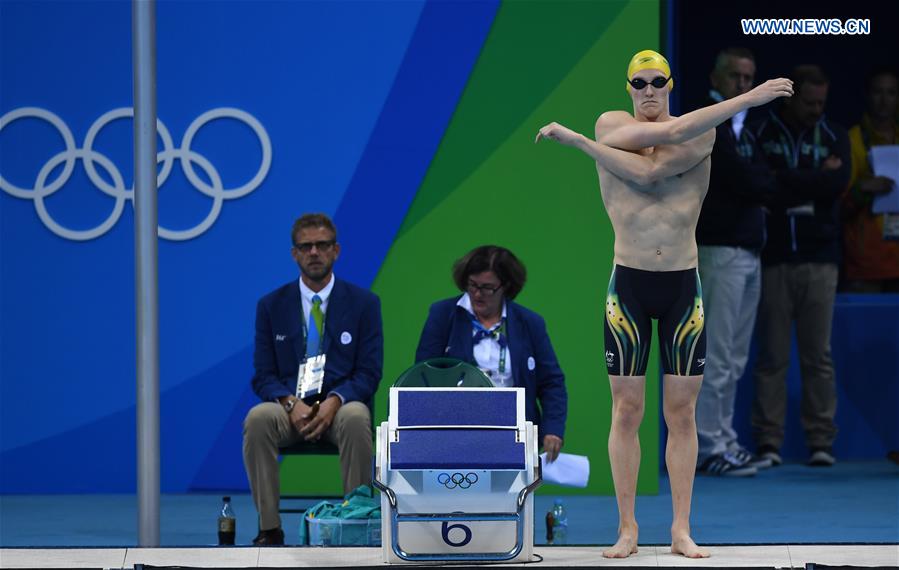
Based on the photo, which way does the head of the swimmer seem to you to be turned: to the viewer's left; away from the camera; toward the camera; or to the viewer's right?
toward the camera

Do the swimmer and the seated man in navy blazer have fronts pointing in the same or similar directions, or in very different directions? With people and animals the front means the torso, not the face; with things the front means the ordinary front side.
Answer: same or similar directions

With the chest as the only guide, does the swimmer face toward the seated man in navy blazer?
no

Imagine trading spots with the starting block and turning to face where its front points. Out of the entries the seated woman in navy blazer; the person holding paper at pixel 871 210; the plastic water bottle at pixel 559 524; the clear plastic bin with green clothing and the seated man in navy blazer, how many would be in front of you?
0

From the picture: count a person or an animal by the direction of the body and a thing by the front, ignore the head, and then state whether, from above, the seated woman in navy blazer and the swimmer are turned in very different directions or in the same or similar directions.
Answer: same or similar directions

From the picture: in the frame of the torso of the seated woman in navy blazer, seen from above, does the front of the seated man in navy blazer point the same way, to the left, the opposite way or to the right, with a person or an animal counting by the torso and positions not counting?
the same way

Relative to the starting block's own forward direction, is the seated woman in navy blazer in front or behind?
behind

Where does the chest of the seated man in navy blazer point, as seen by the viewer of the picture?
toward the camera

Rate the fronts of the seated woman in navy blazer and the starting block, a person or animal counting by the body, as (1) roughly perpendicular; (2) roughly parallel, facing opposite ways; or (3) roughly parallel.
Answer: roughly parallel

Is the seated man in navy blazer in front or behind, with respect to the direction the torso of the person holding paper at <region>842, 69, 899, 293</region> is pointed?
in front

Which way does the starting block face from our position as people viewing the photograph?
facing the viewer

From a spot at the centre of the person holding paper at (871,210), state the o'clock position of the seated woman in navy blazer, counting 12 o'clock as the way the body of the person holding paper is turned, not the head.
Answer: The seated woman in navy blazer is roughly at 1 o'clock from the person holding paper.

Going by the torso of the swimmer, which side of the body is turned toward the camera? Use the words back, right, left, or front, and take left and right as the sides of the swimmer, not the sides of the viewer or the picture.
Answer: front

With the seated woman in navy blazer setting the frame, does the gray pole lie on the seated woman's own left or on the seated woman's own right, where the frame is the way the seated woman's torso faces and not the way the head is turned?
on the seated woman's own right

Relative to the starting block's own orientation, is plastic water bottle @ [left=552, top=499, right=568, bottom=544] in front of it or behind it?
behind

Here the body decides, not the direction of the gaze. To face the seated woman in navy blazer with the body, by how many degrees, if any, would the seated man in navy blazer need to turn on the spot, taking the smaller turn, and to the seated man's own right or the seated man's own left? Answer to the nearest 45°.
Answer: approximately 90° to the seated man's own left
